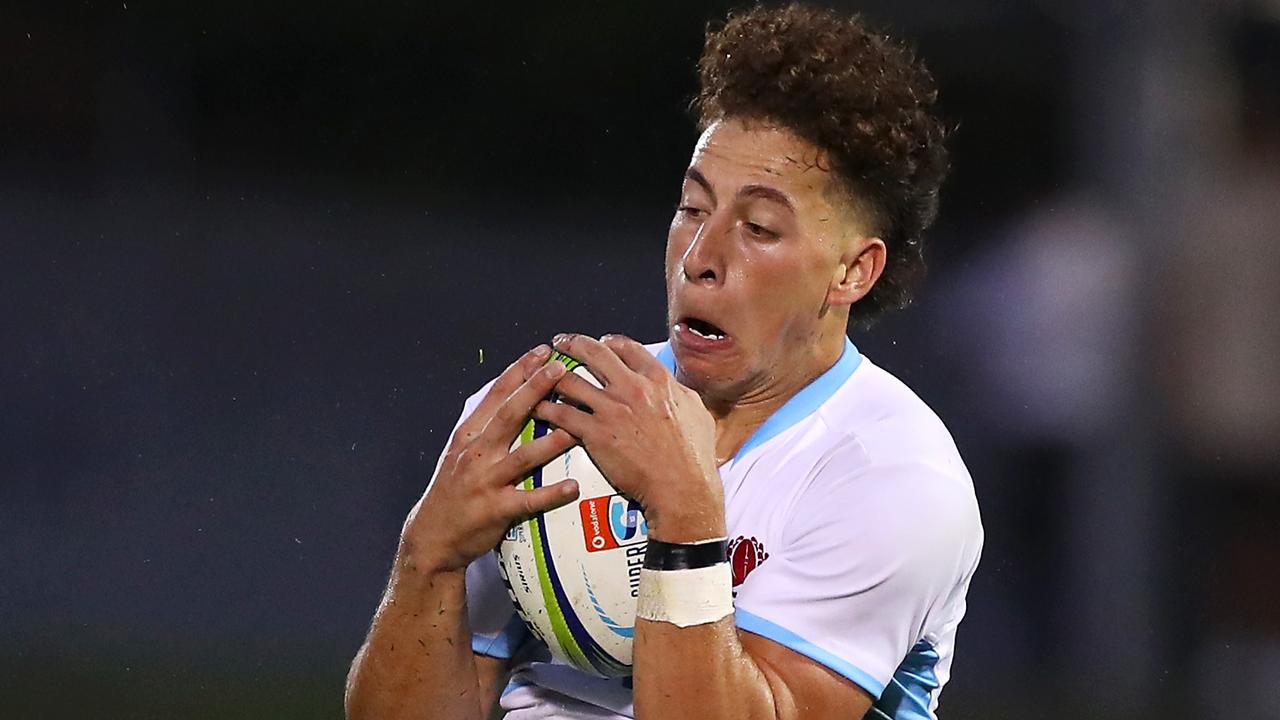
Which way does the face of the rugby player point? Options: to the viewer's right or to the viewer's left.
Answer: to the viewer's left

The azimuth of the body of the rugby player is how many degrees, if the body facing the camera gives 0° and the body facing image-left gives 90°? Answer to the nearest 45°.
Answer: approximately 45°
